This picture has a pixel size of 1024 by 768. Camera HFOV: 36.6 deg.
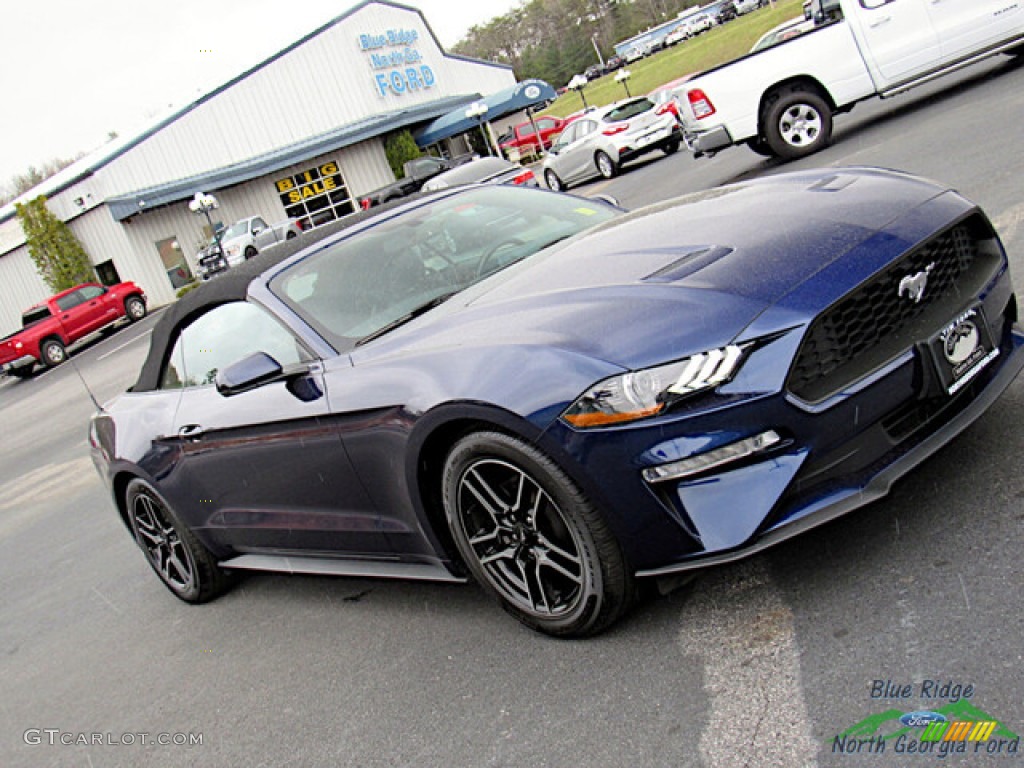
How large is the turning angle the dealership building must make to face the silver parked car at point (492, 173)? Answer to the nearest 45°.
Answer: approximately 45° to its right

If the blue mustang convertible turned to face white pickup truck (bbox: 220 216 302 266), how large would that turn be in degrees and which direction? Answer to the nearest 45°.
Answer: approximately 135° to its left

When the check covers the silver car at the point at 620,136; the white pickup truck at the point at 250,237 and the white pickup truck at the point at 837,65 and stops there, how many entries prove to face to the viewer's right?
1

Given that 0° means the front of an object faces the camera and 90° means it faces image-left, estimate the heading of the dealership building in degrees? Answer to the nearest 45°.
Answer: approximately 315°

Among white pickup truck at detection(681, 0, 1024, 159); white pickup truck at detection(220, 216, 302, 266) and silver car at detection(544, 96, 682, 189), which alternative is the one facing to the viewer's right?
white pickup truck at detection(681, 0, 1024, 159)

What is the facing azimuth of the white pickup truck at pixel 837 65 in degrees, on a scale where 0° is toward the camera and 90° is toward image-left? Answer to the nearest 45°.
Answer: approximately 270°

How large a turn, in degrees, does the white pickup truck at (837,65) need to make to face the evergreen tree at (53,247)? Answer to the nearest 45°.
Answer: approximately 135° to its left

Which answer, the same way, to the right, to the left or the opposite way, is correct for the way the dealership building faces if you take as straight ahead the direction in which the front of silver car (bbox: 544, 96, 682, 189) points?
the opposite way

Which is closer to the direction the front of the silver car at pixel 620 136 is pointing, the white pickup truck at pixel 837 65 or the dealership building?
the dealership building

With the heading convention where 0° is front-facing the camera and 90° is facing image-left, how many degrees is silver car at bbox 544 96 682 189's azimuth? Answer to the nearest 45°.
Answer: approximately 135°

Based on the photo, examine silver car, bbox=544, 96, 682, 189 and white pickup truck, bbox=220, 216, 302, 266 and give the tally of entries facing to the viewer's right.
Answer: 0
